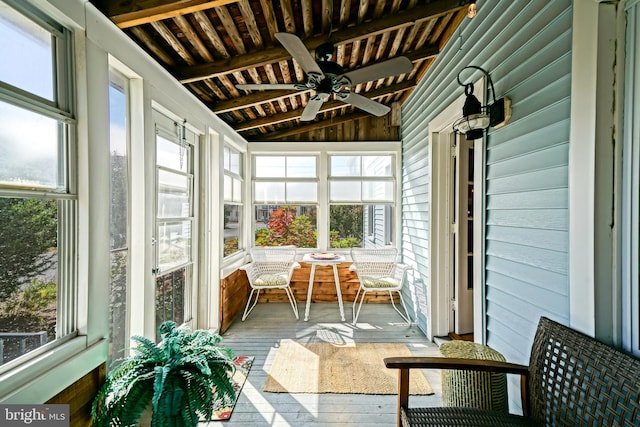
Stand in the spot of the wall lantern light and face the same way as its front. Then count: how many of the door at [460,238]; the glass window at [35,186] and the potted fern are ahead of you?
2

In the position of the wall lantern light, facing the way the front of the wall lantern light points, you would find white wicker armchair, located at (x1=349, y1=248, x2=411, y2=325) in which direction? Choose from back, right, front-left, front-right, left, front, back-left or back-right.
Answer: right

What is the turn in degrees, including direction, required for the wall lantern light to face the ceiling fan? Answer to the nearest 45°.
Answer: approximately 45° to its right

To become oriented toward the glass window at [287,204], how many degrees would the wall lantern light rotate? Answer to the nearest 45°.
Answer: approximately 90° to its right

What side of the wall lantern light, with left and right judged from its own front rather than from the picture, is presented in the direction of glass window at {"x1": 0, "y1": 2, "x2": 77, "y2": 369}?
front

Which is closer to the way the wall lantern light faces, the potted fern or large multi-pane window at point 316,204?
the potted fern

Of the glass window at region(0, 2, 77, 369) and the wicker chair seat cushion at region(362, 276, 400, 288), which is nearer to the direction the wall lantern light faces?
the glass window

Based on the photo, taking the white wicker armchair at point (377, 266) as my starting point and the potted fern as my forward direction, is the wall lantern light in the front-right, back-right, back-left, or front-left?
front-left

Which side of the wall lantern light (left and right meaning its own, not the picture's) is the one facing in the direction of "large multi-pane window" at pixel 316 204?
right

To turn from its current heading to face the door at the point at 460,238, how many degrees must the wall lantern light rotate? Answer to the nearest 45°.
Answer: approximately 135° to its right

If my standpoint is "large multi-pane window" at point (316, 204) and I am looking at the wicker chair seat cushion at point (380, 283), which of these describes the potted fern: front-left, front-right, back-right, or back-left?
front-right

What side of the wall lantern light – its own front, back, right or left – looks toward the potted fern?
front

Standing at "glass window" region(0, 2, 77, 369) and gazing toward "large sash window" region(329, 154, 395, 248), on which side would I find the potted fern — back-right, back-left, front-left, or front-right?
front-right

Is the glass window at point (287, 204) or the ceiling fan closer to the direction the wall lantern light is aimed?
the ceiling fan

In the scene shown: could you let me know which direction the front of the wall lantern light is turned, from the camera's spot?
facing the viewer and to the left of the viewer
